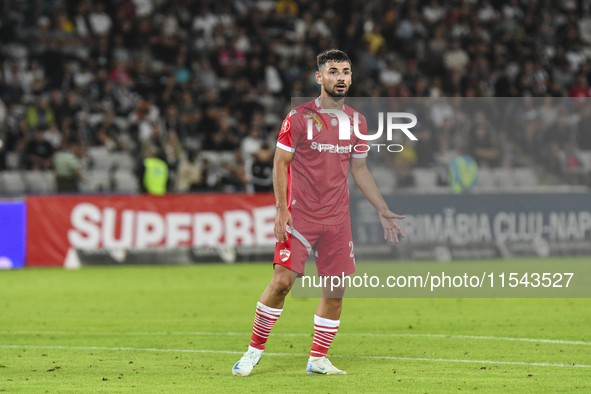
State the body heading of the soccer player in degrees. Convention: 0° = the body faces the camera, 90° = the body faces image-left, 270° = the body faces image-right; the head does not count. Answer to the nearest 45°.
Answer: approximately 315°

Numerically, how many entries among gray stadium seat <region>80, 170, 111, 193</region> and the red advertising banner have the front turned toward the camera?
2

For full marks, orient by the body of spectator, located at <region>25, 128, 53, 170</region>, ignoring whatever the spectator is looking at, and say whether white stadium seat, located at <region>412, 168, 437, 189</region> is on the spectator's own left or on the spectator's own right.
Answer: on the spectator's own left

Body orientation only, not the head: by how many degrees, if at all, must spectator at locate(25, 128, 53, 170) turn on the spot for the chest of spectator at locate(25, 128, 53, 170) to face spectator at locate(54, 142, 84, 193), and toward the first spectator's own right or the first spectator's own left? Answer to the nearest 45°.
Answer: approximately 45° to the first spectator's own left

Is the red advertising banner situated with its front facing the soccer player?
yes

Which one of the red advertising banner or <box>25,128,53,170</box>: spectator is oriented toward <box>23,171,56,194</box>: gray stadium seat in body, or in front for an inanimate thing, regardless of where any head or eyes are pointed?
the spectator

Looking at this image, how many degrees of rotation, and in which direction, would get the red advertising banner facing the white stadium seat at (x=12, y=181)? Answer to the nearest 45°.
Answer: approximately 135° to its right

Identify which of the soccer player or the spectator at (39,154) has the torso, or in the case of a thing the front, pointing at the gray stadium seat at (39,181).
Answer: the spectator

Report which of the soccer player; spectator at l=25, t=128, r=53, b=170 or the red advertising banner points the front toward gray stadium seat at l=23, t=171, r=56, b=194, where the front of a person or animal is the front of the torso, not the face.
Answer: the spectator

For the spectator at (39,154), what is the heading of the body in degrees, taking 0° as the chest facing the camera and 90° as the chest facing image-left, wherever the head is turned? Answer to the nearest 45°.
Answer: approximately 0°

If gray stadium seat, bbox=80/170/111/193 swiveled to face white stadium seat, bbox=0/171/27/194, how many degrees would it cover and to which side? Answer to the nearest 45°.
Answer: approximately 90° to its right
